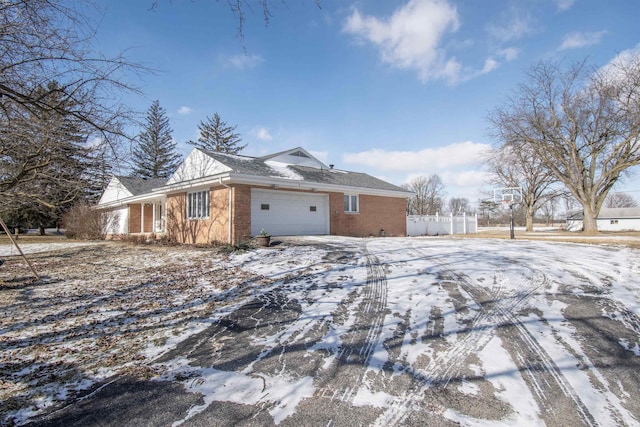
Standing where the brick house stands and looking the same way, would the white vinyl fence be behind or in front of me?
behind

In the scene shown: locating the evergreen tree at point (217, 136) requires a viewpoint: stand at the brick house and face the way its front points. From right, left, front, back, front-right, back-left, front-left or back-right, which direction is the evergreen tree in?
back-right

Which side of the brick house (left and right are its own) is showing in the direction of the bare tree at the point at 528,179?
back

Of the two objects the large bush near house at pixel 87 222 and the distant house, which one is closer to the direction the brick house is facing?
the large bush near house

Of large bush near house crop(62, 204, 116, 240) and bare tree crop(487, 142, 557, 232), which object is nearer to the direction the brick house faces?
the large bush near house

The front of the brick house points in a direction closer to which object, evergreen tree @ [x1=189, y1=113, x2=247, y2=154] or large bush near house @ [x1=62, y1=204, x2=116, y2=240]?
the large bush near house

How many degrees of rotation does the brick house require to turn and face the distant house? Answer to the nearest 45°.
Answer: approximately 180°

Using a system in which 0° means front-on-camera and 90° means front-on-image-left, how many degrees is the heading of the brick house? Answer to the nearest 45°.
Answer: approximately 45°

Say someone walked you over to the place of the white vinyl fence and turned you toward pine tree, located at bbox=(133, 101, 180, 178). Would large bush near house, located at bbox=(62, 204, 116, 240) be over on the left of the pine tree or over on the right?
left

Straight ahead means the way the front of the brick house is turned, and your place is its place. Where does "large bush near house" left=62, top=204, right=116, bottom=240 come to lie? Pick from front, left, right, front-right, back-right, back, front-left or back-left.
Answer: right

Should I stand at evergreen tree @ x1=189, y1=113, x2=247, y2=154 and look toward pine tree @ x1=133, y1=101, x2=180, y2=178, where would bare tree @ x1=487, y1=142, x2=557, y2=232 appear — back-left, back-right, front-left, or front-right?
back-left
